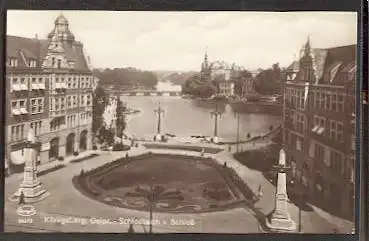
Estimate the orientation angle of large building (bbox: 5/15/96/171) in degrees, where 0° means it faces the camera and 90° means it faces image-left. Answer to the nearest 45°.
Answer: approximately 315°
